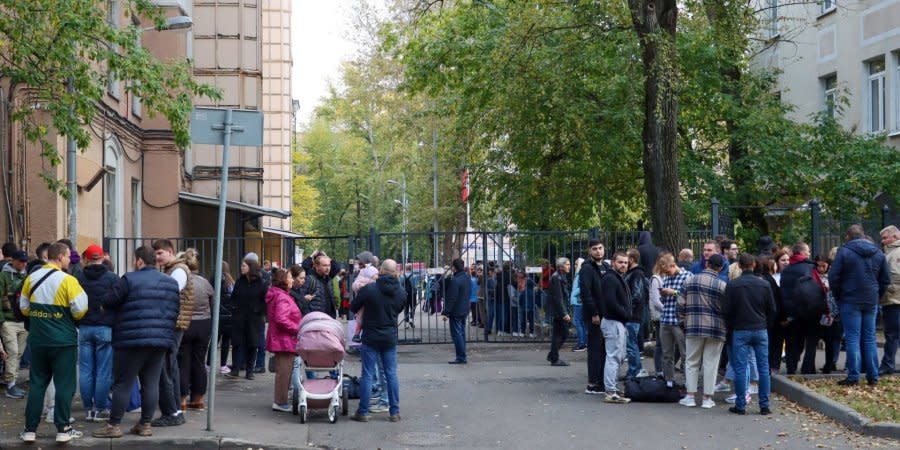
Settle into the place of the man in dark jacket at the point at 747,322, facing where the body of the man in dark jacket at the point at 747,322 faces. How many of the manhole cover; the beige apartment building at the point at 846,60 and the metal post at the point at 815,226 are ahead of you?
2

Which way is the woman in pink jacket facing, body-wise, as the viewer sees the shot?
to the viewer's right

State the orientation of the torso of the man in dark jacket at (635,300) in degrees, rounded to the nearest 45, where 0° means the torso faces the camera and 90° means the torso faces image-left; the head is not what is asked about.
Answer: approximately 90°

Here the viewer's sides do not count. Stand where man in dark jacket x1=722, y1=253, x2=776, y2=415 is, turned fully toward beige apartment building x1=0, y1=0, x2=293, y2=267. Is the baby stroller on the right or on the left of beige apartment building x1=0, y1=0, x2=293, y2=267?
left

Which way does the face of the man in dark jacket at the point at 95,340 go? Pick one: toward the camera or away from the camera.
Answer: away from the camera

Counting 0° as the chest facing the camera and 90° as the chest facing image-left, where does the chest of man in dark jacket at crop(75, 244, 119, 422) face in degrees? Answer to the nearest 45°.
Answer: approximately 180°

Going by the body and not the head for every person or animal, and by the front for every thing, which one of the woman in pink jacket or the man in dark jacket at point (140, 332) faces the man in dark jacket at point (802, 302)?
the woman in pink jacket

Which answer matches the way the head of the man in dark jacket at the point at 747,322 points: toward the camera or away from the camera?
away from the camera

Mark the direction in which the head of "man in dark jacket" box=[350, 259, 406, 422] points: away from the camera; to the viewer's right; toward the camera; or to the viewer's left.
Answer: away from the camera
